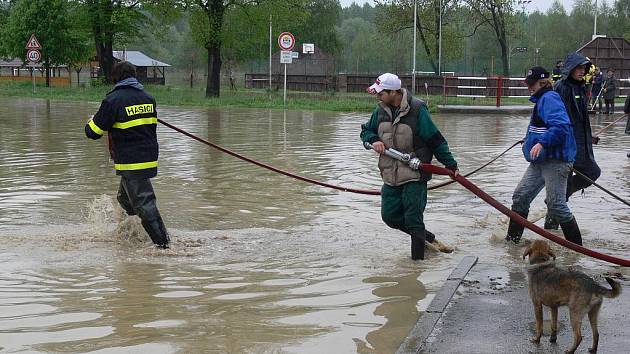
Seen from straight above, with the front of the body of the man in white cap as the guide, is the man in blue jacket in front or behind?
behind

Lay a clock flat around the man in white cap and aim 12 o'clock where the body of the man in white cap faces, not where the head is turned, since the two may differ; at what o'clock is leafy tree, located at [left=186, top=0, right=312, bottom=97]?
The leafy tree is roughly at 4 o'clock from the man in white cap.

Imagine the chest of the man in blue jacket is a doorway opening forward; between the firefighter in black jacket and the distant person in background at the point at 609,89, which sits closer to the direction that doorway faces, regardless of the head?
the firefighter in black jacket

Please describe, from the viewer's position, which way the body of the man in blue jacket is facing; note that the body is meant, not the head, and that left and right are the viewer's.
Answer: facing to the left of the viewer

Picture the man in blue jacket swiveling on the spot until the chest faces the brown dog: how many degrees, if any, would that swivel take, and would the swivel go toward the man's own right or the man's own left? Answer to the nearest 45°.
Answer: approximately 90° to the man's own left

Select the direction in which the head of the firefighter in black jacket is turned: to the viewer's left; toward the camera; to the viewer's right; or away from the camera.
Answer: away from the camera

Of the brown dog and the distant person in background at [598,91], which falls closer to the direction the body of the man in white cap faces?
the brown dog

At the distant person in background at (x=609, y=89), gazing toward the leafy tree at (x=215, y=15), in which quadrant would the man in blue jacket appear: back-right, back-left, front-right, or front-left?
back-left
